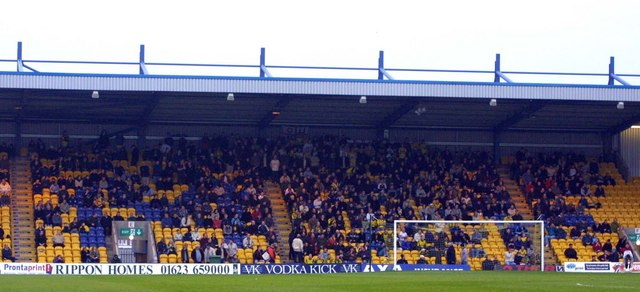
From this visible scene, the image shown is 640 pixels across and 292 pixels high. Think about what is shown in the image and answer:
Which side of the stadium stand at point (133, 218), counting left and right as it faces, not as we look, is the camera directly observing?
front

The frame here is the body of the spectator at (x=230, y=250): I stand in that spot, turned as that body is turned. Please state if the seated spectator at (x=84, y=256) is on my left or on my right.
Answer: on my right

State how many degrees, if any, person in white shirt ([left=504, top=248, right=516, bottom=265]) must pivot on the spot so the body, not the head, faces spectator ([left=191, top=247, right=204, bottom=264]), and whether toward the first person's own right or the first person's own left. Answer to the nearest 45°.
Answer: approximately 90° to the first person's own right

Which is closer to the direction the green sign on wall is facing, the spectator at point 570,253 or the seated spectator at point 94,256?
the seated spectator

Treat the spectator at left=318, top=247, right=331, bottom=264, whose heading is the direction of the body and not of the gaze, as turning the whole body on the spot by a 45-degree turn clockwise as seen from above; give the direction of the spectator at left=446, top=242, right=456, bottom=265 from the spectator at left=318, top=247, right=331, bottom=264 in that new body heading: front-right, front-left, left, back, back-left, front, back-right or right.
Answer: back-left

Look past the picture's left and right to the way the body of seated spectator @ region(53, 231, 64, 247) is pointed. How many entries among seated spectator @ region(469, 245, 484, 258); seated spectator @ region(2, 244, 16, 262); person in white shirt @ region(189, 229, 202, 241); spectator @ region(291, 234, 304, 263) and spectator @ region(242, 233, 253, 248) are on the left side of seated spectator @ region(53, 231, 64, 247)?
4

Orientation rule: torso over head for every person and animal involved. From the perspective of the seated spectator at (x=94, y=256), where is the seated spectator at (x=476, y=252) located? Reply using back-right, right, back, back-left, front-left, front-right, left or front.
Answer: left

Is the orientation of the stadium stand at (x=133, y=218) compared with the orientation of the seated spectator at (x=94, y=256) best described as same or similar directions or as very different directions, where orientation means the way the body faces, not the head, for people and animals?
same or similar directions

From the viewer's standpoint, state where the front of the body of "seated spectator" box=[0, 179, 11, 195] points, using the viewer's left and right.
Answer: facing the viewer

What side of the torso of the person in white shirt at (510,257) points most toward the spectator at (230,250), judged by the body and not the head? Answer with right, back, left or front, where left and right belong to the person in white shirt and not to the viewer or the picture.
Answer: right

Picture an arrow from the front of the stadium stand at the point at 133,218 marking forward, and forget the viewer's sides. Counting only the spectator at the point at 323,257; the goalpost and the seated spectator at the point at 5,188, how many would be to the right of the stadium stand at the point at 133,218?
1

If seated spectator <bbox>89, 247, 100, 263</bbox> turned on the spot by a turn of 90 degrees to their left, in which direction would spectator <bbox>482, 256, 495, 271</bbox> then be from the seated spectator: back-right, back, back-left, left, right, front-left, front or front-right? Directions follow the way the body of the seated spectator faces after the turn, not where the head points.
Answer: front

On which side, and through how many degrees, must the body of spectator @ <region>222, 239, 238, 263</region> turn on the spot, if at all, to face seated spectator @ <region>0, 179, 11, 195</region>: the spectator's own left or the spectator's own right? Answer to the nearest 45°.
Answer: approximately 90° to the spectator's own right

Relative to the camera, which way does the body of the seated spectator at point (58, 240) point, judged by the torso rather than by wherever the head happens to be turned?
toward the camera

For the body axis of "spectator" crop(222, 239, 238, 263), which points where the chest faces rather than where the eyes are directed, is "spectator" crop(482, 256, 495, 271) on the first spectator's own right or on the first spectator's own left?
on the first spectator's own left
